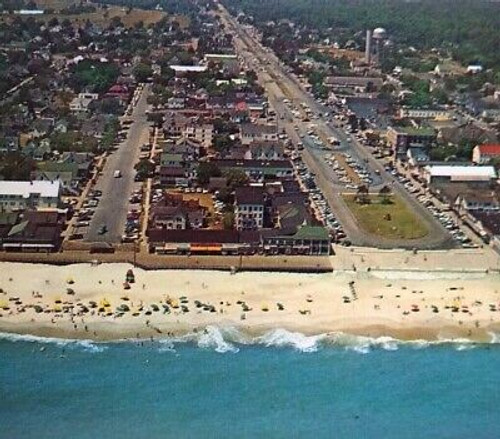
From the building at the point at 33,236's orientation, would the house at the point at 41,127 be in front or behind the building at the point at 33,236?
behind

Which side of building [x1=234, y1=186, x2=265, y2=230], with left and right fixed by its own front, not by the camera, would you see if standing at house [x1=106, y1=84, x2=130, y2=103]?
back

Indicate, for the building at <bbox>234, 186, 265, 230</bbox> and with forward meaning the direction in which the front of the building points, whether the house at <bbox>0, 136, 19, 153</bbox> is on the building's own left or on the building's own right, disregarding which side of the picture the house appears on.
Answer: on the building's own right

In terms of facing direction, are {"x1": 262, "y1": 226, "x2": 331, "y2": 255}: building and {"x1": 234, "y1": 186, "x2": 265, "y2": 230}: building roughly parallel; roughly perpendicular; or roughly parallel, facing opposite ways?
roughly parallel

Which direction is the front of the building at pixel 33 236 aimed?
toward the camera

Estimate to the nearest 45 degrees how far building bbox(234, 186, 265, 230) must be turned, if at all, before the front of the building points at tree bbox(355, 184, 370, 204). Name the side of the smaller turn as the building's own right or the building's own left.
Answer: approximately 135° to the building's own left

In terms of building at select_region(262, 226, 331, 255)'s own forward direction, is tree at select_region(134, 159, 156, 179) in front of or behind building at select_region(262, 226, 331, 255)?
behind

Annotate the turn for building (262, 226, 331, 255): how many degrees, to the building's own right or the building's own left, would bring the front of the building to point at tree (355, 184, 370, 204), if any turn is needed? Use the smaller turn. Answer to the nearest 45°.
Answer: approximately 180°

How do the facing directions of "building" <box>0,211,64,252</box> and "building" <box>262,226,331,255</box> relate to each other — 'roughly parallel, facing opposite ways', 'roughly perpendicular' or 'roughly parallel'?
roughly parallel

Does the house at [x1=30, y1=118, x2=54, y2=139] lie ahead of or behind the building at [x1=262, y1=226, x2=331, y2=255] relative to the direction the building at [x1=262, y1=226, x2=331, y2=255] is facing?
behind

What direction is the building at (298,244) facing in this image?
toward the camera

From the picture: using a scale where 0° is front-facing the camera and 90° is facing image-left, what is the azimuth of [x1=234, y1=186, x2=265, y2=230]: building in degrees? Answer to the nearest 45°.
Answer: approximately 0°

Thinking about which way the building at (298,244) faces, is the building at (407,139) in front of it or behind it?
behind

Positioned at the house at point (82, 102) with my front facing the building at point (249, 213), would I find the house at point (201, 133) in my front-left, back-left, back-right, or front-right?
front-left

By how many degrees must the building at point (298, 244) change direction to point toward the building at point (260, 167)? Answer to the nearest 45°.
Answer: approximately 180°

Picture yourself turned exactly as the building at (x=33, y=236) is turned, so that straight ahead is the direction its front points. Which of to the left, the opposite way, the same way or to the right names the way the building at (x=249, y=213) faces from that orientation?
the same way

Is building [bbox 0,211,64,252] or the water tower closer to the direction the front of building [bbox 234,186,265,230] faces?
the building

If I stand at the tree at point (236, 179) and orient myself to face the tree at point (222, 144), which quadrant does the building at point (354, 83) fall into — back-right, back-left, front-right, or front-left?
front-right

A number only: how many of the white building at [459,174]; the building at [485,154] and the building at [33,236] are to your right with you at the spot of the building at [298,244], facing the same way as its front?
1

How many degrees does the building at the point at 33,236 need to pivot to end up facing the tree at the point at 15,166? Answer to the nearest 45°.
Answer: approximately 180°

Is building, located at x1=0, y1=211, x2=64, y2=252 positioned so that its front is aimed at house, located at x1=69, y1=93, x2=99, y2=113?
no

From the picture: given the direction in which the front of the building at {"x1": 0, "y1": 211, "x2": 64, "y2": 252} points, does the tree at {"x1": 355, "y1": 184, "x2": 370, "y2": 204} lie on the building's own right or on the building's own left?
on the building's own left

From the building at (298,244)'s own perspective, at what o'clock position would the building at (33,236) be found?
the building at (33,236) is roughly at 3 o'clock from the building at (298,244).
